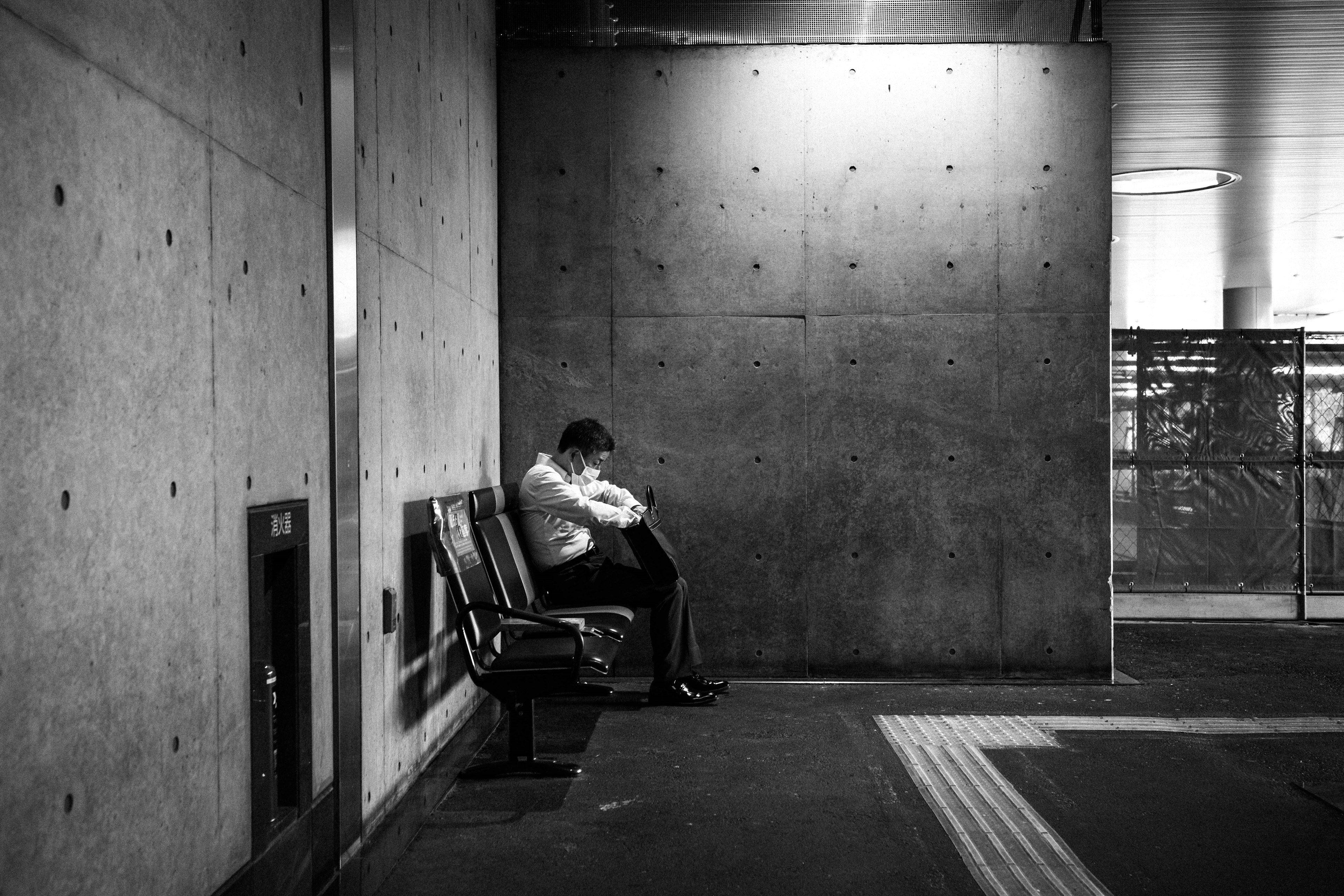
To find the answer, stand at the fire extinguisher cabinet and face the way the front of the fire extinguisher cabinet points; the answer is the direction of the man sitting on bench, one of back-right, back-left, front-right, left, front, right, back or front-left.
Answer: left

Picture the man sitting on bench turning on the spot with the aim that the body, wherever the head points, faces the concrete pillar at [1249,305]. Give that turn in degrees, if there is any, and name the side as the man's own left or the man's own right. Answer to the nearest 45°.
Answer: approximately 45° to the man's own left

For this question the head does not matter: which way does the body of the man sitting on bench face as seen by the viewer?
to the viewer's right

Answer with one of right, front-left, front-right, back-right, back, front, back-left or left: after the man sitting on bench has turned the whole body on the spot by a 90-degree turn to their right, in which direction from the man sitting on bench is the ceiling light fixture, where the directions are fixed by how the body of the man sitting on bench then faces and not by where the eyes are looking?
back-left

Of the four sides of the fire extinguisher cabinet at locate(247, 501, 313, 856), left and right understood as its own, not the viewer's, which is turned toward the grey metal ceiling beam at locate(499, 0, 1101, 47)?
left

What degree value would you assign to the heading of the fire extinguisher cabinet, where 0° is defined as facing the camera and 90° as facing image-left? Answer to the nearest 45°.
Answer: approximately 315°

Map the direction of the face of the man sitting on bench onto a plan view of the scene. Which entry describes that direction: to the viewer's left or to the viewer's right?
to the viewer's right

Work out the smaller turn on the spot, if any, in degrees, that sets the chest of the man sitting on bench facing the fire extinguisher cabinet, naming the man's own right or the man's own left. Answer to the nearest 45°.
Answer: approximately 90° to the man's own right

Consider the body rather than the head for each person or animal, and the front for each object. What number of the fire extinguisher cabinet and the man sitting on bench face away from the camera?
0
